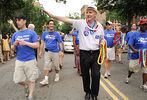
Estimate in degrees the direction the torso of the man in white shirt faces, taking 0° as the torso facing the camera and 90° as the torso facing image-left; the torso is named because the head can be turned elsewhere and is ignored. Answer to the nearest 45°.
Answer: approximately 0°

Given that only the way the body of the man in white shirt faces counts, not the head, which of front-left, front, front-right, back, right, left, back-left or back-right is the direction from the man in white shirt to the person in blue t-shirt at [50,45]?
back-right

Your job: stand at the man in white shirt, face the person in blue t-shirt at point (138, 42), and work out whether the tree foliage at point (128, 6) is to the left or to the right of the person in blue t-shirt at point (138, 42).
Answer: left

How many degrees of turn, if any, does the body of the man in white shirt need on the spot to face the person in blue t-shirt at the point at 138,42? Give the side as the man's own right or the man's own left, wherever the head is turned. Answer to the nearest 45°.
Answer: approximately 135° to the man's own left

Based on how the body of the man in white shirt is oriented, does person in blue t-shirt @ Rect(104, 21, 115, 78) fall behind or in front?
behind

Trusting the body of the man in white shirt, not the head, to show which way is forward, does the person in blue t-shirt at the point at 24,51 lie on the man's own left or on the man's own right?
on the man's own right

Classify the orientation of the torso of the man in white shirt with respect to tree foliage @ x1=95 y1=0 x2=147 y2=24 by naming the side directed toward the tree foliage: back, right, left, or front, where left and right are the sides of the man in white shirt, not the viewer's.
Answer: back
